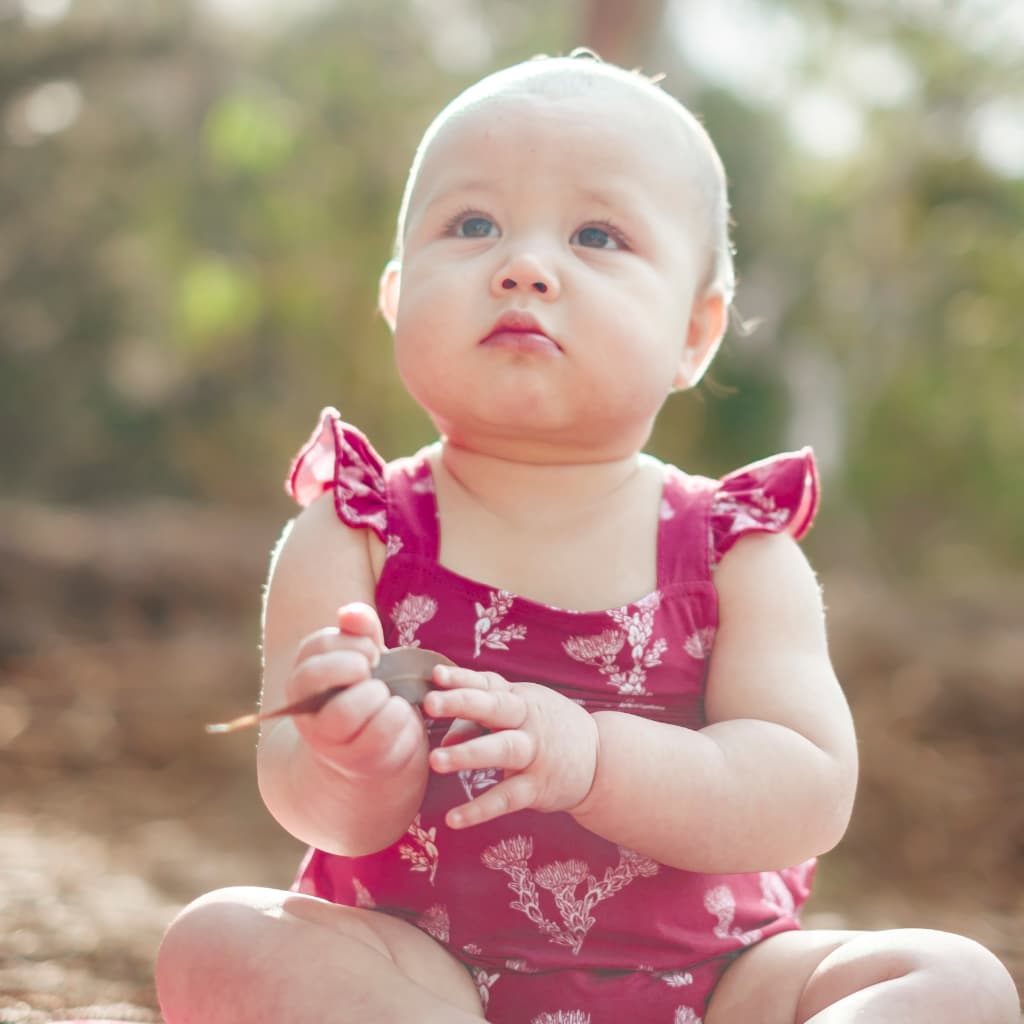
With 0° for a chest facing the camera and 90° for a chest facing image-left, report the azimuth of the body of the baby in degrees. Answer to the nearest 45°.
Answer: approximately 0°
